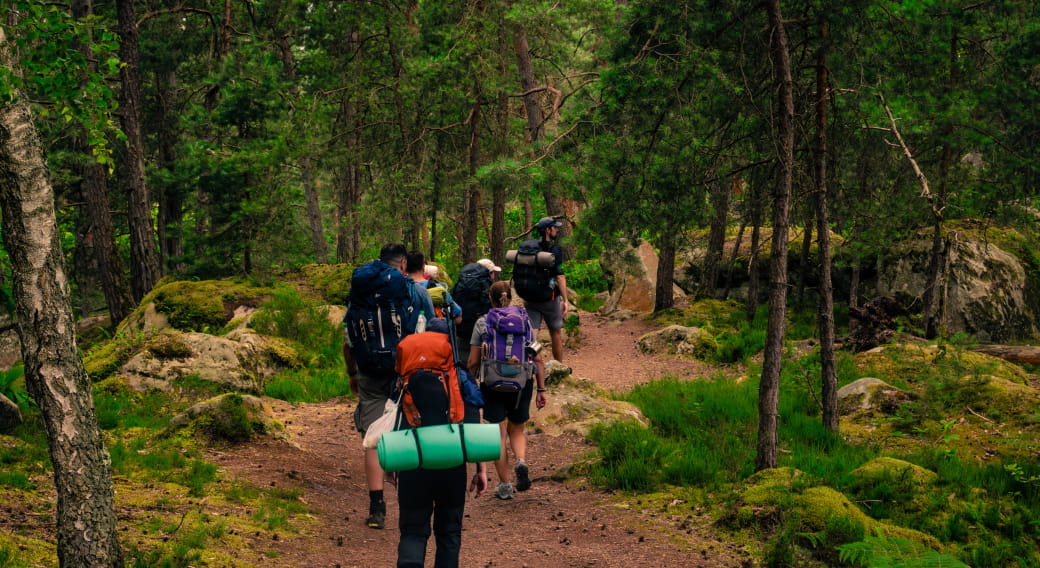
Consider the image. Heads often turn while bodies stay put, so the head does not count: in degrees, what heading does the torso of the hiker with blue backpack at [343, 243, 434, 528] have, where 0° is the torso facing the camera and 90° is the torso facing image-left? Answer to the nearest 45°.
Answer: approximately 225°

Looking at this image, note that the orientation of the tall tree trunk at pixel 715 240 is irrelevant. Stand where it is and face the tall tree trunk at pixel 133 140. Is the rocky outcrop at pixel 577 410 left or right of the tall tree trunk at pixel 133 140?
left

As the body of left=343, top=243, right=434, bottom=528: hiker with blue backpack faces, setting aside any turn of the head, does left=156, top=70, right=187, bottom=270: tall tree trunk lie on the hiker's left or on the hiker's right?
on the hiker's left

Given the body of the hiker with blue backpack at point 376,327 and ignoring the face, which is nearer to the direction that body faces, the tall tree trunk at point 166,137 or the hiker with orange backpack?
the tall tree trunk

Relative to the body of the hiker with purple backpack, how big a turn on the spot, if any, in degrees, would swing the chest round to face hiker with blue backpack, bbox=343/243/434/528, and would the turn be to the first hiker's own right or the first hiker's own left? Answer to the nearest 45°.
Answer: approximately 135° to the first hiker's own left

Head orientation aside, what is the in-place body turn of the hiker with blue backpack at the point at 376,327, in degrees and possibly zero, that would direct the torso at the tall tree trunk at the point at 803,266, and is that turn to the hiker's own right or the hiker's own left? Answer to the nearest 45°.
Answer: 0° — they already face it

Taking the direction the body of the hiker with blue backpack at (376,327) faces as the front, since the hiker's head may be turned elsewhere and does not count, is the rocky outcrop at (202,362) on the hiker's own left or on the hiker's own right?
on the hiker's own left

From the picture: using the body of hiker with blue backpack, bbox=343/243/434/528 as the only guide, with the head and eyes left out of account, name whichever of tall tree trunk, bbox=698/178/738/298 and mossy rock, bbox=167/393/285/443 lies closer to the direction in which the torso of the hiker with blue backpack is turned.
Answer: the tall tree trunk

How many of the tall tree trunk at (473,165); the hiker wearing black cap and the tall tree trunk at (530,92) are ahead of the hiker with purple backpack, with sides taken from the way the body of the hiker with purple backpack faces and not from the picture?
3

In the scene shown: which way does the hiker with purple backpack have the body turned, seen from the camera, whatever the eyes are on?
away from the camera

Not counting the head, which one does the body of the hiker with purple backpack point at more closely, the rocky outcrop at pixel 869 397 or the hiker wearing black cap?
the hiker wearing black cap

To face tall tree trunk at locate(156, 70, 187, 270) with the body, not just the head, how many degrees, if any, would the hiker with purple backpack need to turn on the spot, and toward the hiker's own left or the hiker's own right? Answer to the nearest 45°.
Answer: approximately 45° to the hiker's own left
